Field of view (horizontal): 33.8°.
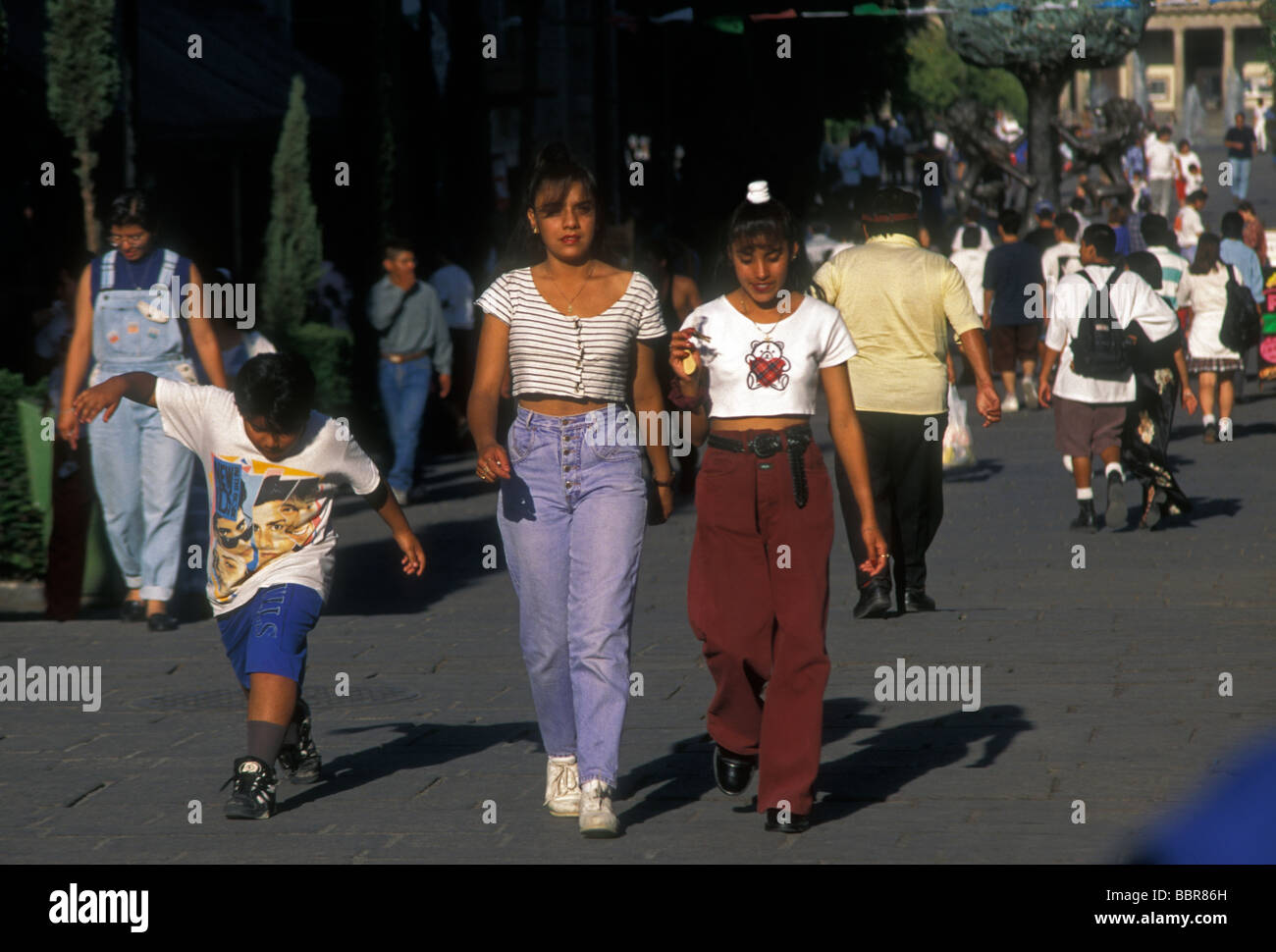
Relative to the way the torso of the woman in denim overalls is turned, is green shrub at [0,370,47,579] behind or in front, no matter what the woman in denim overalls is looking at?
behind

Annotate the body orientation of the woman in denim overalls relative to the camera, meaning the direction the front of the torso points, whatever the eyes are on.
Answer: toward the camera

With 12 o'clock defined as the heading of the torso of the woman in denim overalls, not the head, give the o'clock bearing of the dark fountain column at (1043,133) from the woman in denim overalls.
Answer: The dark fountain column is roughly at 7 o'clock from the woman in denim overalls.

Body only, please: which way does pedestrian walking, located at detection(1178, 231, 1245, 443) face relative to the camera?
away from the camera

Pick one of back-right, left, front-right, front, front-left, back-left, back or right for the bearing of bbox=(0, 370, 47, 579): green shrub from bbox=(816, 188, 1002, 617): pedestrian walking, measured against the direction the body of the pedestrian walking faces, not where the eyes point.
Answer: left

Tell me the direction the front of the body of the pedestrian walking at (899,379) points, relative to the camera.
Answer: away from the camera

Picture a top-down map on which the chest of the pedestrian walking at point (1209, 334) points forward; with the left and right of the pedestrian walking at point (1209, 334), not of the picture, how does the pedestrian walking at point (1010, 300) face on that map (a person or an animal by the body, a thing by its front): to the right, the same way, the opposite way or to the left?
the same way

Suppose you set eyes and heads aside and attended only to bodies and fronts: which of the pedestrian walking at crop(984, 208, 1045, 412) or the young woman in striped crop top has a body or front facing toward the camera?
the young woman in striped crop top

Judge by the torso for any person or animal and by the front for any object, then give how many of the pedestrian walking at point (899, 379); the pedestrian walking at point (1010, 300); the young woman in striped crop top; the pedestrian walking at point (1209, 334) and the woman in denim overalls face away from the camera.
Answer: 3

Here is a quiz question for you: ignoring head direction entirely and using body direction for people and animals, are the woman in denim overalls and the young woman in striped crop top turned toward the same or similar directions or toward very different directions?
same or similar directions

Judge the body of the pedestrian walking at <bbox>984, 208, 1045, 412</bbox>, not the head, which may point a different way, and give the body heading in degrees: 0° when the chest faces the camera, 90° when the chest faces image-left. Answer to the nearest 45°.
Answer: approximately 180°

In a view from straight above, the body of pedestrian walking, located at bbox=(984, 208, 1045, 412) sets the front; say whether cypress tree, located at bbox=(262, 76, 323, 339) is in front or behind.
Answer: behind

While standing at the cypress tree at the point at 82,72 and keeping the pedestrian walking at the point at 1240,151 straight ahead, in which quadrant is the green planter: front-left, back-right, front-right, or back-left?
back-right

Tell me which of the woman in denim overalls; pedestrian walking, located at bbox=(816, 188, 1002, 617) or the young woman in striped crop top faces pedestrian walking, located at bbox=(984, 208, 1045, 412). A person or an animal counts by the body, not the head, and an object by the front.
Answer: pedestrian walking, located at bbox=(816, 188, 1002, 617)

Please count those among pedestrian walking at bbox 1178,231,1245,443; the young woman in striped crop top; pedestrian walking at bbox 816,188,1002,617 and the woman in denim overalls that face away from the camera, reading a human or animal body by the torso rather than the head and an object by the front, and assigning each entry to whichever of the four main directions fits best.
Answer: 2

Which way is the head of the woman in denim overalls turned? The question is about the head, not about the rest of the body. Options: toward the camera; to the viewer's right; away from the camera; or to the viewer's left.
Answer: toward the camera

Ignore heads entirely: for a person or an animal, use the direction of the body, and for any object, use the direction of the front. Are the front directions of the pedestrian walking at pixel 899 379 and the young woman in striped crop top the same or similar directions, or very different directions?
very different directions
